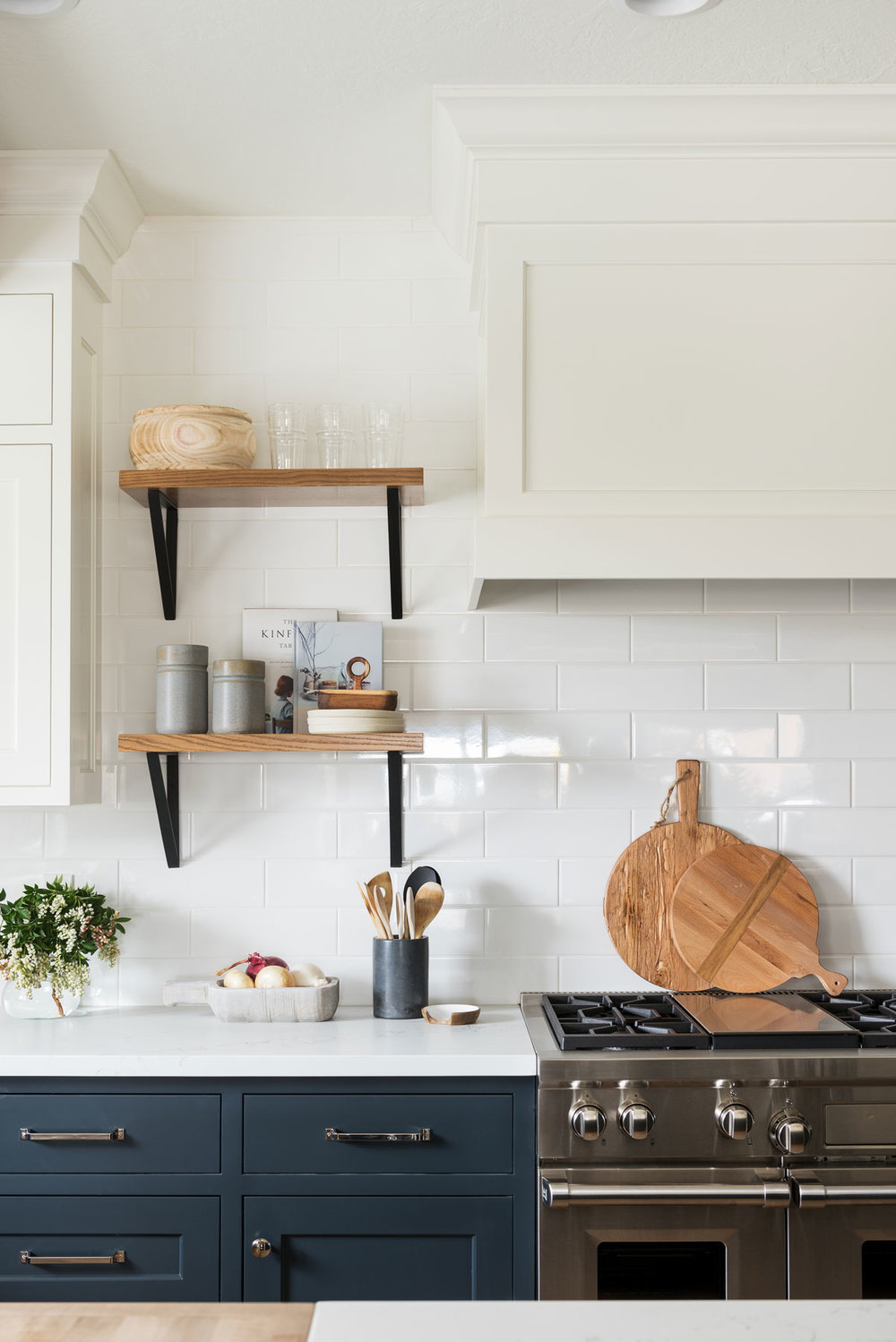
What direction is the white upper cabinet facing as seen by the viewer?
toward the camera

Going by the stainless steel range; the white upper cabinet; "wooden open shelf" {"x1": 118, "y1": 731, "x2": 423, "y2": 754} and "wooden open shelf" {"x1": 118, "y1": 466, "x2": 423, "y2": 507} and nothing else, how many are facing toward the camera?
4

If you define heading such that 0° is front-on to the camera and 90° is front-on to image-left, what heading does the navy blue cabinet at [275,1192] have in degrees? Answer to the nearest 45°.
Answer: approximately 0°

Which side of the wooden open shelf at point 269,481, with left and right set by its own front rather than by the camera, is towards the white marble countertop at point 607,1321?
front

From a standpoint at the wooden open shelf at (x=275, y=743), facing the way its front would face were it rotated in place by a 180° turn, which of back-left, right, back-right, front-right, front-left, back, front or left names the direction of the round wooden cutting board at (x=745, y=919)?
right

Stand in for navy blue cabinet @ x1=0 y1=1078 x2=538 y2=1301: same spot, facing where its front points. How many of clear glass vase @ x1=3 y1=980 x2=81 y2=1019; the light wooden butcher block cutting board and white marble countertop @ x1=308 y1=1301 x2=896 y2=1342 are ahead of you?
2

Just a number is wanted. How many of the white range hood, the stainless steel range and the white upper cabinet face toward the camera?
3

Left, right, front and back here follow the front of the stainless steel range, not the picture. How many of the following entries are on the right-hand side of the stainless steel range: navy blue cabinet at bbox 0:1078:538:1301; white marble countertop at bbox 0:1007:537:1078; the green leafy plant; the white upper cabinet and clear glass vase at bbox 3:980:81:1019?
5

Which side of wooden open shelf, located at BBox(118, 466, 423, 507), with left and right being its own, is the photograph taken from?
front
